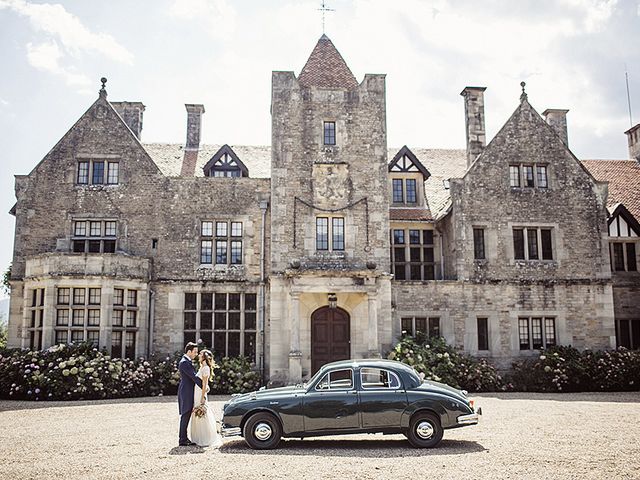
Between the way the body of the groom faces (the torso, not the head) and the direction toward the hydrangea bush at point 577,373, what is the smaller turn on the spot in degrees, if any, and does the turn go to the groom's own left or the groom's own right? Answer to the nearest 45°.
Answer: approximately 45° to the groom's own left

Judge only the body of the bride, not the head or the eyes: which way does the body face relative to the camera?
to the viewer's left

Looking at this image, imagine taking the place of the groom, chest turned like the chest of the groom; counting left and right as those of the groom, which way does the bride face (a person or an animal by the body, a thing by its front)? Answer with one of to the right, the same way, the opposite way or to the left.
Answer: the opposite way

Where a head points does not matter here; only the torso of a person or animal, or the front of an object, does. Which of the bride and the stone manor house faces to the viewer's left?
the bride

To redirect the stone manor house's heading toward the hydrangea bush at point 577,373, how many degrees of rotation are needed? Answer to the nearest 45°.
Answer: approximately 90° to its left

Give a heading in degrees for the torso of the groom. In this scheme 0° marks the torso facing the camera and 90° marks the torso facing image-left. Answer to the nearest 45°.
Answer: approximately 270°

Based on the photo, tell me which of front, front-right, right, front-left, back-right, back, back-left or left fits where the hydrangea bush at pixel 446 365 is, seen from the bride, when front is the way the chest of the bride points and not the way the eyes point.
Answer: back-right

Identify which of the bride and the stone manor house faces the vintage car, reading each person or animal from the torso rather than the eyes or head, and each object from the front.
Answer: the stone manor house
